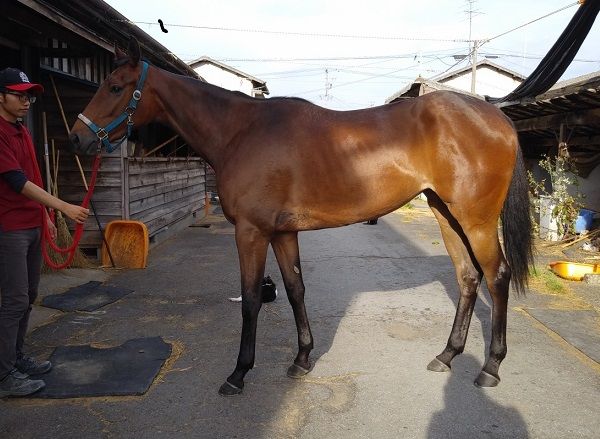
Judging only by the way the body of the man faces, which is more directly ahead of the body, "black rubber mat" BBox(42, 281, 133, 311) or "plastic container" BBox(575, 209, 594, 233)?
the plastic container

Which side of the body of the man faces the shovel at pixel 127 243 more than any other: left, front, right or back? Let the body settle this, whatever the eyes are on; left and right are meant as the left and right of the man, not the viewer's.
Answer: left

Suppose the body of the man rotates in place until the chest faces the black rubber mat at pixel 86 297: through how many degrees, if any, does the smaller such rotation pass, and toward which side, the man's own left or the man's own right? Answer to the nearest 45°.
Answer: approximately 90° to the man's own left

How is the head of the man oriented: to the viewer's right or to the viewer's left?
to the viewer's right

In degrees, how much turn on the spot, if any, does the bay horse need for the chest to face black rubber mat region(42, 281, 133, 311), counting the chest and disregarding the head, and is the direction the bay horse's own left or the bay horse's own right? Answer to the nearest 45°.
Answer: approximately 45° to the bay horse's own right

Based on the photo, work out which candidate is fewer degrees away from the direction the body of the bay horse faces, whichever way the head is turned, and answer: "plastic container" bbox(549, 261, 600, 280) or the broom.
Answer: the broom

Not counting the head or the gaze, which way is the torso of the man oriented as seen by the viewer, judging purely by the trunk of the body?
to the viewer's right

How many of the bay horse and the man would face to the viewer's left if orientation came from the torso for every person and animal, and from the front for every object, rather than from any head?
1

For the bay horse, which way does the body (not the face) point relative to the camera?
to the viewer's left

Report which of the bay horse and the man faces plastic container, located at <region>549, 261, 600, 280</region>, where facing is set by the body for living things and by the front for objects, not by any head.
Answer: the man
